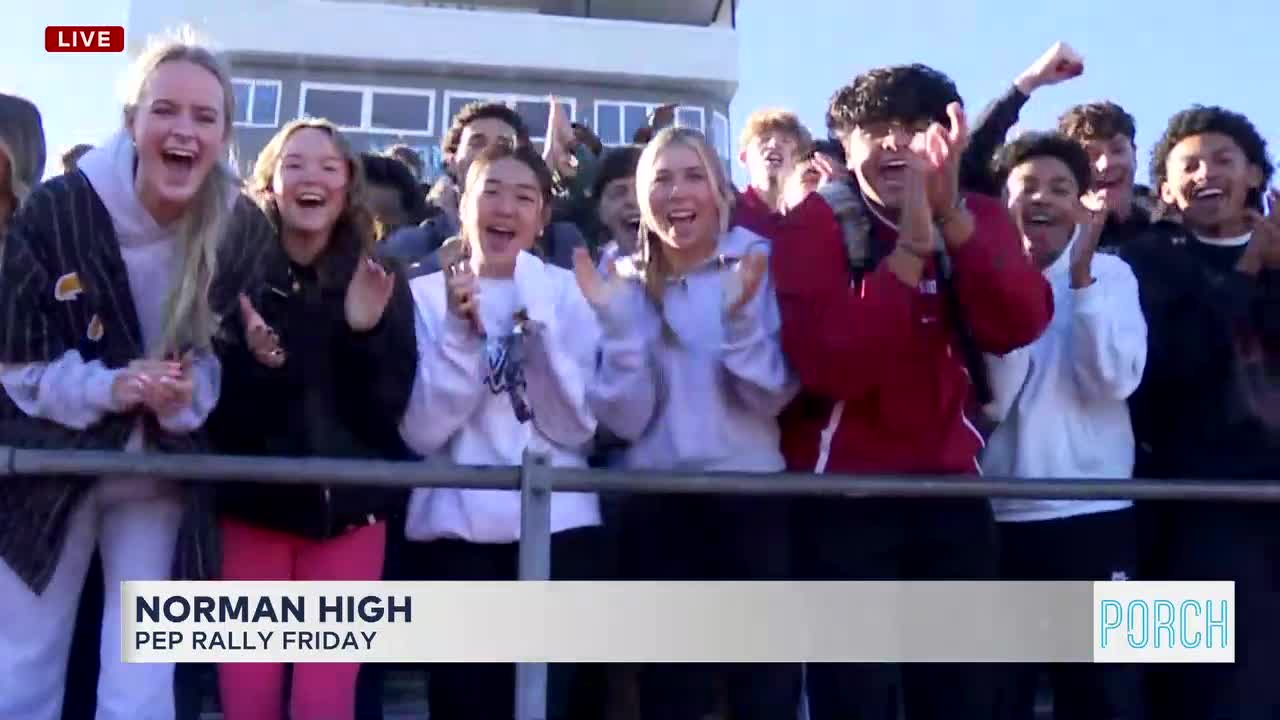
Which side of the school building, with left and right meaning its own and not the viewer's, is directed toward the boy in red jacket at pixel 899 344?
front

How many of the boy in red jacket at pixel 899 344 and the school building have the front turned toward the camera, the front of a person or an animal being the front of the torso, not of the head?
2

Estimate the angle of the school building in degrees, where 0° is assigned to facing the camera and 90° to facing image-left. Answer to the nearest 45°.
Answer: approximately 0°

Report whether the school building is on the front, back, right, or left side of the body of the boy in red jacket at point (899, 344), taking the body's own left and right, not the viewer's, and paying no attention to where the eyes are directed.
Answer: back

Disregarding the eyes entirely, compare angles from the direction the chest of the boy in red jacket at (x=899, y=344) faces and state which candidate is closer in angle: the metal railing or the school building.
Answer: the metal railing

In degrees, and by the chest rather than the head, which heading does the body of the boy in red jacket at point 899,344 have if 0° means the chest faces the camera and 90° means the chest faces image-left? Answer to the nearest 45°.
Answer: approximately 0°

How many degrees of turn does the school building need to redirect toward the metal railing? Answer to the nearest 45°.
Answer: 0° — it already faces it
